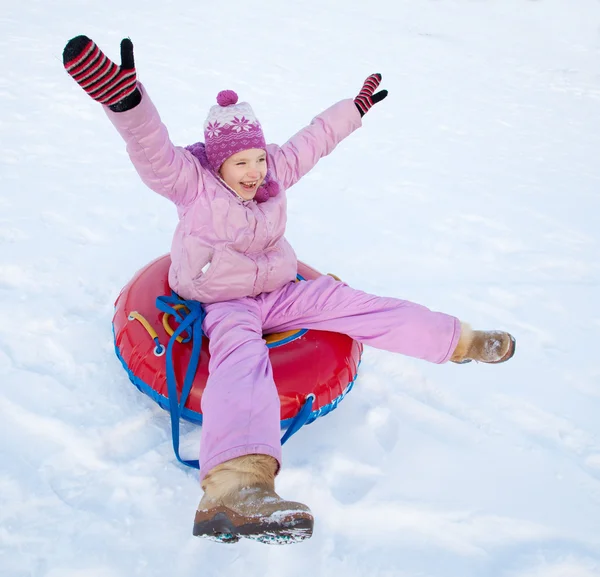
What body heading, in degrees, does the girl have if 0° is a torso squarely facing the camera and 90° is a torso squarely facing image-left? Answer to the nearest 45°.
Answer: approximately 315°
